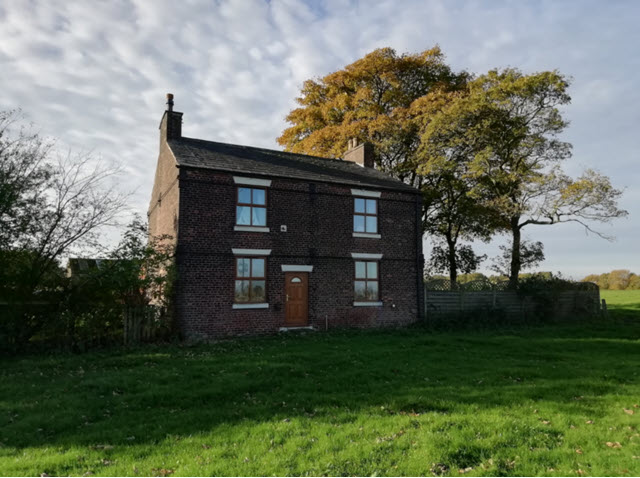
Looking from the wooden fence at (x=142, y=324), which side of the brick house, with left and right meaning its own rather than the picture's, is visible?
right

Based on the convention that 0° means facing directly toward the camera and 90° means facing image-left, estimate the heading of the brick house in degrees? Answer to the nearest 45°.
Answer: approximately 315°

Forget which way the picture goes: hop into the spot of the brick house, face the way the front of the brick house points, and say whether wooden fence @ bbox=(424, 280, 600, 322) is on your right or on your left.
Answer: on your left
